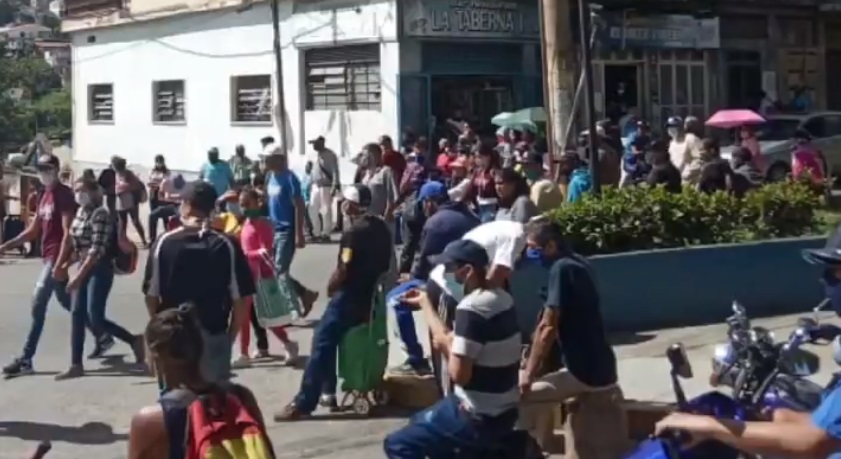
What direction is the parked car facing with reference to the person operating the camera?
facing the viewer and to the left of the viewer

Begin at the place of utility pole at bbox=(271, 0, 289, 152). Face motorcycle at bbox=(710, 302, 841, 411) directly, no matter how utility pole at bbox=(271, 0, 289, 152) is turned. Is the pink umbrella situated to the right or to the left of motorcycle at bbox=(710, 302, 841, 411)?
left

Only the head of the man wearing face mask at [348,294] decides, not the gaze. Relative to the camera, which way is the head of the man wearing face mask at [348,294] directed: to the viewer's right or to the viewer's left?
to the viewer's left

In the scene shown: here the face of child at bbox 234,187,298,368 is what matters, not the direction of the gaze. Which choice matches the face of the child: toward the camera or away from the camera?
toward the camera

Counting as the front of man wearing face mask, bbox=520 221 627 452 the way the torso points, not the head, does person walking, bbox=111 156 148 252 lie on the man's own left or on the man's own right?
on the man's own right

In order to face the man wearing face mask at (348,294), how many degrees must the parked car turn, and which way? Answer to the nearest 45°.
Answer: approximately 45° to its left

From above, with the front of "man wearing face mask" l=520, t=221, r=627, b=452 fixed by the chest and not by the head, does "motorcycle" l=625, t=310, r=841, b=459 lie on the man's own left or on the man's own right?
on the man's own left

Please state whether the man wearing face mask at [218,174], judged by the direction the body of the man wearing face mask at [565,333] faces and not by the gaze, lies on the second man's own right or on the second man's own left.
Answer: on the second man's own right

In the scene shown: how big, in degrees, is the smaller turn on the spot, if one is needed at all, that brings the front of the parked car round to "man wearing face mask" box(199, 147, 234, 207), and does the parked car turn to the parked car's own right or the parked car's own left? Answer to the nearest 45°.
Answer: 0° — it already faces them

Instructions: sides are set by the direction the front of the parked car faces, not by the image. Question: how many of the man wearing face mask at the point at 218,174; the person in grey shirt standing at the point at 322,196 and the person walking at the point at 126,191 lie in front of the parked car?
3

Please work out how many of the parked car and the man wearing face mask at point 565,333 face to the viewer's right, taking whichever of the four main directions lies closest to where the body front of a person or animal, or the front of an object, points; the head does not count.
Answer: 0

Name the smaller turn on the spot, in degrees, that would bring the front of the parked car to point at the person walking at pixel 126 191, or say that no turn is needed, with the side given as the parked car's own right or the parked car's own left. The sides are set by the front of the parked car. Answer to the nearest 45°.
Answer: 0° — it already faces them

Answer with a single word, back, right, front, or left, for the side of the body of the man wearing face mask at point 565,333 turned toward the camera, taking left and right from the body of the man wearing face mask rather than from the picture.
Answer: left

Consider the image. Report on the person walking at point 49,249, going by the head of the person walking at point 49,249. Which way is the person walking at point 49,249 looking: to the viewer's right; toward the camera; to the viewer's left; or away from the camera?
toward the camera
